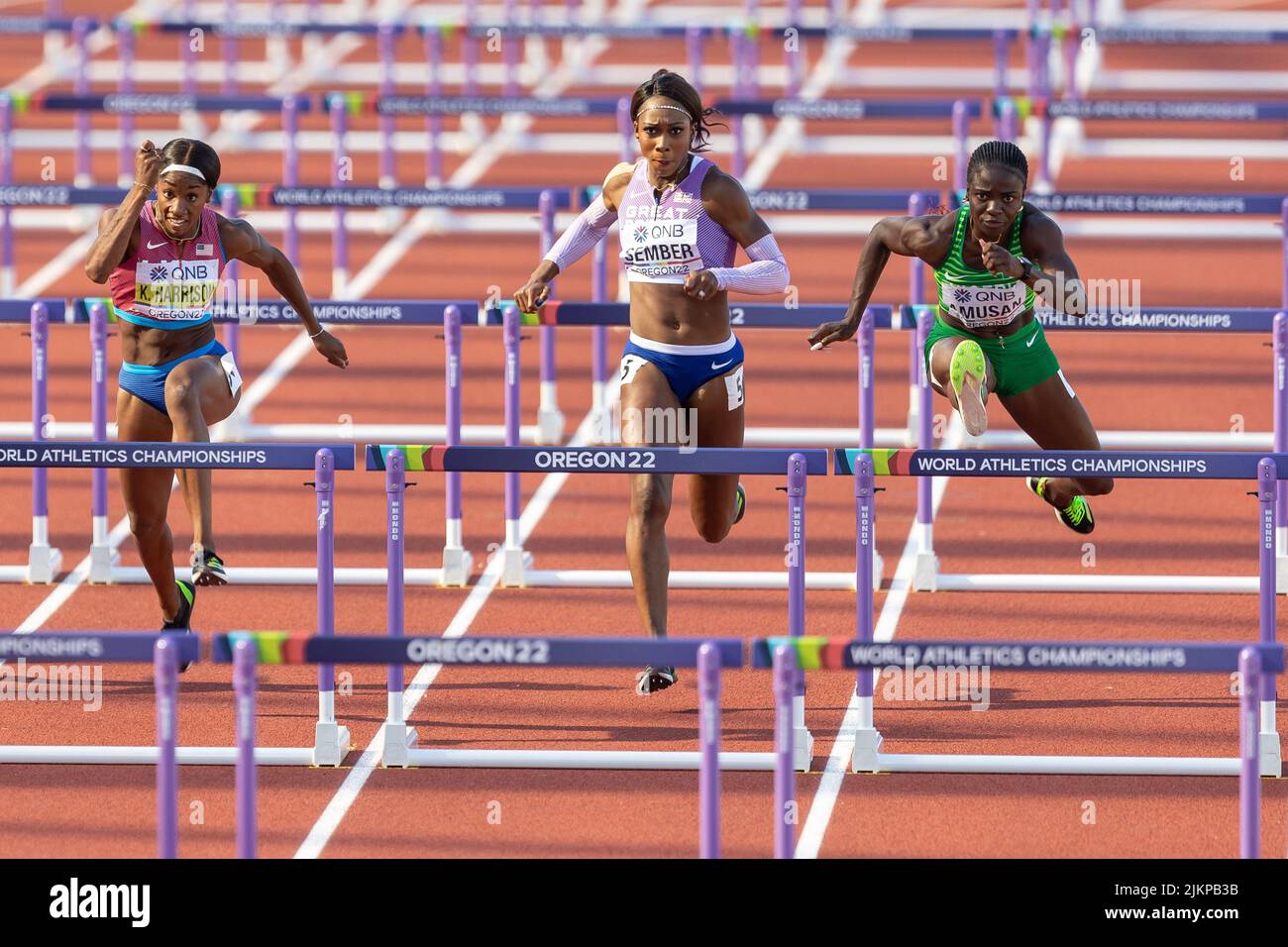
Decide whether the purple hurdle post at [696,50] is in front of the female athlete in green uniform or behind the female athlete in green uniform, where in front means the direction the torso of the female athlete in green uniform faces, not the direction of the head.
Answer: behind

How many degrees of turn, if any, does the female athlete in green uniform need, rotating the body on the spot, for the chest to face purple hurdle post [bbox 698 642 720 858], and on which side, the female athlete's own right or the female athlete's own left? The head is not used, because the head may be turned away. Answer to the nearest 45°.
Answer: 0° — they already face it

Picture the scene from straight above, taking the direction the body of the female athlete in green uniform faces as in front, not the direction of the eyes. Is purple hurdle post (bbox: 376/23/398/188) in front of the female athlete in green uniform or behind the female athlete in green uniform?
behind

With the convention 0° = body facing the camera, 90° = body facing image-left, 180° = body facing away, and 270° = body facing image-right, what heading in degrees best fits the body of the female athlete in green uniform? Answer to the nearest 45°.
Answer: approximately 0°

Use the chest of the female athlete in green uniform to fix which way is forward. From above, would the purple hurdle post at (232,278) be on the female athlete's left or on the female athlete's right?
on the female athlete's right
